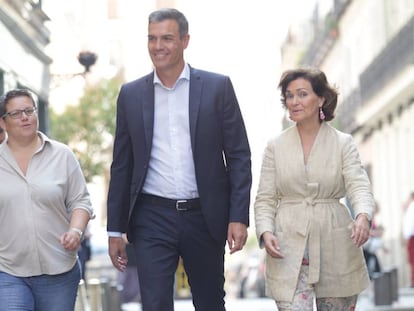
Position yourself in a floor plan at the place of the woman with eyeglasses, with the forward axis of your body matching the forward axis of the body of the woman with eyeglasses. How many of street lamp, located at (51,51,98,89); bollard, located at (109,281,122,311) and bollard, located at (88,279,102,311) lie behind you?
3

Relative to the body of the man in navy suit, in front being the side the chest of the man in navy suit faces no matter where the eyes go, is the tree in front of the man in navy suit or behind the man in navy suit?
behind

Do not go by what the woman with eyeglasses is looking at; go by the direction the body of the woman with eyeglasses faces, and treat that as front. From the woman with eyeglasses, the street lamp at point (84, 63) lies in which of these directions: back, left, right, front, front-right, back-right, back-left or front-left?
back

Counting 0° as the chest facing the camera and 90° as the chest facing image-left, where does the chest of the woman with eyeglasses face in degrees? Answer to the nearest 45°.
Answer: approximately 0°

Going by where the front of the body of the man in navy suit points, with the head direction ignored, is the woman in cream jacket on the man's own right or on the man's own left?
on the man's own left

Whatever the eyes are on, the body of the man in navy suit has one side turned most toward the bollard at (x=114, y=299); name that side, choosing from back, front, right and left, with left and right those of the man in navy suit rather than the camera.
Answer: back

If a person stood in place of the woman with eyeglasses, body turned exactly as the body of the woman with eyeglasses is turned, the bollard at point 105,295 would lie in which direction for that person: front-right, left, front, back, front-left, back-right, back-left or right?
back

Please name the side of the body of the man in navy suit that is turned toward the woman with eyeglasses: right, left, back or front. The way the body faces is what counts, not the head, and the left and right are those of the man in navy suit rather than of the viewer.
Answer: right
